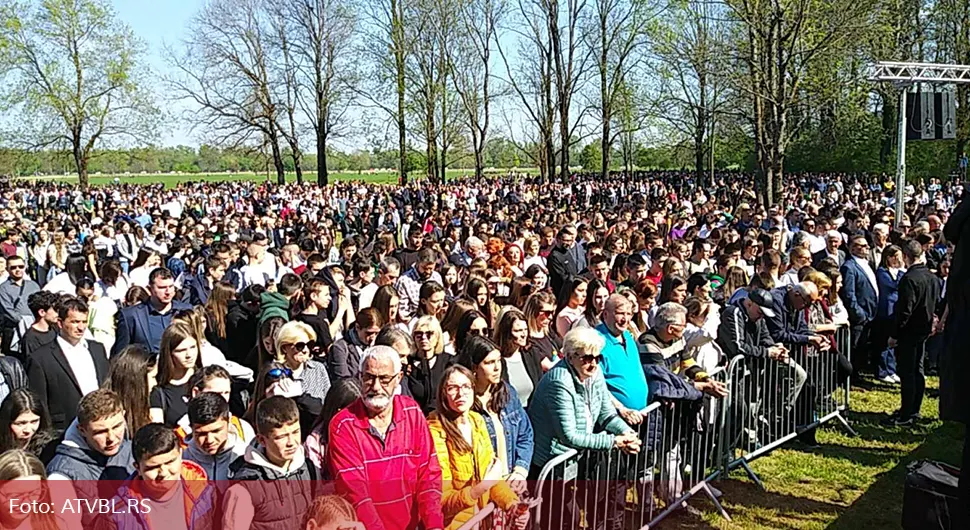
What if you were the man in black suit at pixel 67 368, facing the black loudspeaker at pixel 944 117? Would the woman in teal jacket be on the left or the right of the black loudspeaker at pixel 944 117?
right

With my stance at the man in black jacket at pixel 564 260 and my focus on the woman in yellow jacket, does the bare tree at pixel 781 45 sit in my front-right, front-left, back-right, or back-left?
back-left

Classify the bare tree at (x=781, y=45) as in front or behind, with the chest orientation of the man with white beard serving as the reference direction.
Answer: behind

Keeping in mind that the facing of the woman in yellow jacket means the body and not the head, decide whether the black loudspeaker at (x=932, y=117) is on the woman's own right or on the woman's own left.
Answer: on the woman's own left

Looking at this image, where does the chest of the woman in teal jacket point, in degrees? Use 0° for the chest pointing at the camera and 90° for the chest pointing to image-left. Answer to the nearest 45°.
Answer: approximately 315°

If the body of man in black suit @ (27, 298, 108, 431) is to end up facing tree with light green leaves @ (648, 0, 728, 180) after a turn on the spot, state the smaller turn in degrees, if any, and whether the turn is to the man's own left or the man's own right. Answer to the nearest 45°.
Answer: approximately 90° to the man's own left
